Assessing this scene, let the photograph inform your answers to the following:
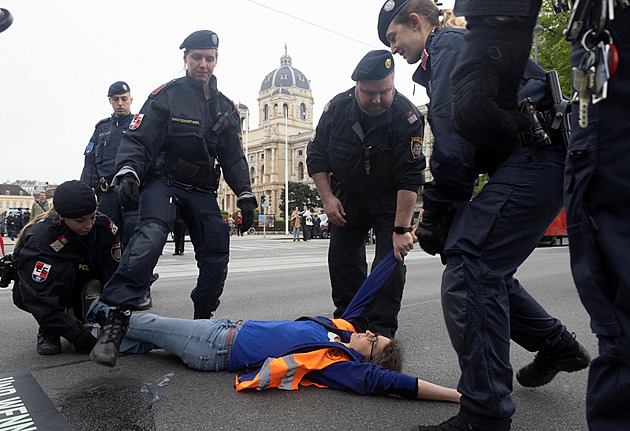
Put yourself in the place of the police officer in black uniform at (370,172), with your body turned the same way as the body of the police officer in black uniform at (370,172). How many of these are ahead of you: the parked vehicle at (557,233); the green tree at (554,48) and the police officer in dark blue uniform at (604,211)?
1

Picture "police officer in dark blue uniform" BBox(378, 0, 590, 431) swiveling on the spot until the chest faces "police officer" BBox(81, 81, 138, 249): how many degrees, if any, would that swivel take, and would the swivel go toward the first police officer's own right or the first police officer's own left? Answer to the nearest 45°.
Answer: approximately 45° to the first police officer's own right

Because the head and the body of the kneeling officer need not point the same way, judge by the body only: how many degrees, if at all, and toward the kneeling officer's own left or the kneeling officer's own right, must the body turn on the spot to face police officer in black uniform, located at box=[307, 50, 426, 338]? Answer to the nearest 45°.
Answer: approximately 45° to the kneeling officer's own left

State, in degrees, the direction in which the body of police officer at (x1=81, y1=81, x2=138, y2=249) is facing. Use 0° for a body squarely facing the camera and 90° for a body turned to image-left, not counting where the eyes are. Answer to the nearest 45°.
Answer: approximately 315°

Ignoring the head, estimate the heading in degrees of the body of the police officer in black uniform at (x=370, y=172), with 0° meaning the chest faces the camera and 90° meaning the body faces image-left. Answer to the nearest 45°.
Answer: approximately 0°

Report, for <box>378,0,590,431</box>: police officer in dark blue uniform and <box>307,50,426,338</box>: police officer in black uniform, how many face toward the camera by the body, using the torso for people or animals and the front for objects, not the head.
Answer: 1

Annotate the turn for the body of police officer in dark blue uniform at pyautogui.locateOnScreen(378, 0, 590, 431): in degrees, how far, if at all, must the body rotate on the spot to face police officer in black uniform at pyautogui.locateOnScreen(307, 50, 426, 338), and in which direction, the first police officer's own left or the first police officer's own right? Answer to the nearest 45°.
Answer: approximately 45° to the first police officer's own right

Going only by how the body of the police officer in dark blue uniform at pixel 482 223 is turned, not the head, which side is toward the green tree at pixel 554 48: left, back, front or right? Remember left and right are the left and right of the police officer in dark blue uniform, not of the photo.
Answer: right

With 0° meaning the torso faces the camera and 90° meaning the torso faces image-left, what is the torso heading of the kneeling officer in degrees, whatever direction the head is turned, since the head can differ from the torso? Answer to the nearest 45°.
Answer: approximately 315°

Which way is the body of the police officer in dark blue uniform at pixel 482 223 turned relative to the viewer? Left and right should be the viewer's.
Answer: facing to the left of the viewer

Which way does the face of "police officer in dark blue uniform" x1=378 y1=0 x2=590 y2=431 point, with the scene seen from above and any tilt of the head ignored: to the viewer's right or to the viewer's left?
to the viewer's left

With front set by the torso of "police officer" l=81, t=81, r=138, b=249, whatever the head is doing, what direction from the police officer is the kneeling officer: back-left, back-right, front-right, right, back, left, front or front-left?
front-right

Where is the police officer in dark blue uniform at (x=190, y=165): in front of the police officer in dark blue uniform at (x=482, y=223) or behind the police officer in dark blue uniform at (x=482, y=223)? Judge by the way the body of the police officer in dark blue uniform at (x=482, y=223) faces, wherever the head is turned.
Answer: in front
